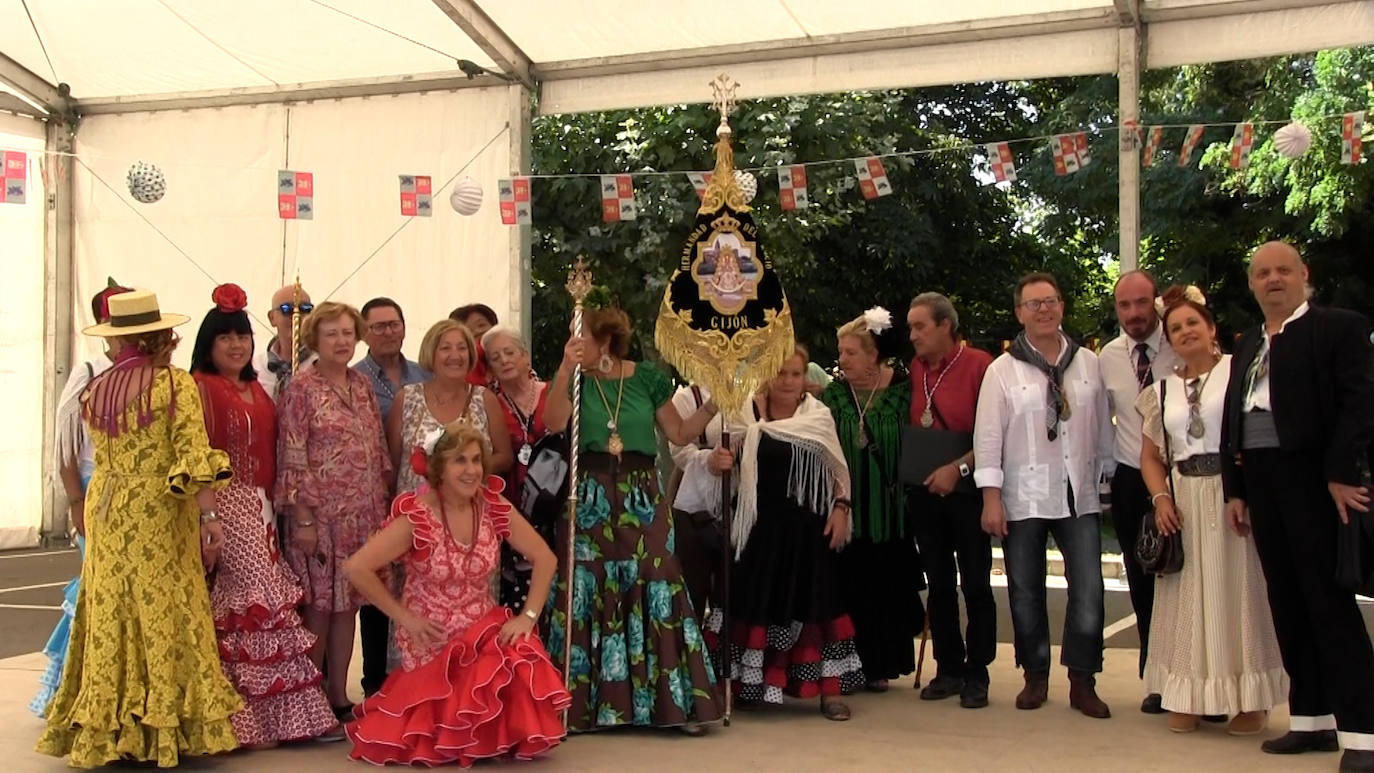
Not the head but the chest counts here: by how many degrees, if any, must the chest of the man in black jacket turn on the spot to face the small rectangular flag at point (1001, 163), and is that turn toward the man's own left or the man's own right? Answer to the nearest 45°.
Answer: approximately 90° to the man's own right

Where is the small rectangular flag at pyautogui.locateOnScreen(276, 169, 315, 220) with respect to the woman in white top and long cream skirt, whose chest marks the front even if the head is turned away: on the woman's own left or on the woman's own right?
on the woman's own right

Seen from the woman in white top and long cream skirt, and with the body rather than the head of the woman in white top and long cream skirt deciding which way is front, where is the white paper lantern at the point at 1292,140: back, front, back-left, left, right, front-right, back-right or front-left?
back

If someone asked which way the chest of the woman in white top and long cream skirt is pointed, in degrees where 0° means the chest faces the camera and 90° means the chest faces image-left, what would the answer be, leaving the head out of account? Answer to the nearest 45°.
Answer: approximately 0°

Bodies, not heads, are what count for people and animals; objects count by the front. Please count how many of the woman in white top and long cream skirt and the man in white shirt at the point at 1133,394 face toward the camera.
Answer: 2

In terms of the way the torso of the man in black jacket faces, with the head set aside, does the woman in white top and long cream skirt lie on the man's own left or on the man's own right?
on the man's own right

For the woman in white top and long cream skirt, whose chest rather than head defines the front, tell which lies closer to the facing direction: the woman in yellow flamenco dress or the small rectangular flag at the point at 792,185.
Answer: the woman in yellow flamenco dress

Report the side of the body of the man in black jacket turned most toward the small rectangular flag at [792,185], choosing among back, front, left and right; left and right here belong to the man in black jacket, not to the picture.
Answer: right

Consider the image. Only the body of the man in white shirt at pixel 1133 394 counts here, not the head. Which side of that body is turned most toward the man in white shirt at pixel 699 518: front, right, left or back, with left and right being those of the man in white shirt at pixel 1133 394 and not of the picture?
right

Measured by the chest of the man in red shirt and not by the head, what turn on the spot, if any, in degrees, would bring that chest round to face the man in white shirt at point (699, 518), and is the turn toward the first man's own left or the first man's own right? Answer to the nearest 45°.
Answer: approximately 45° to the first man's own right

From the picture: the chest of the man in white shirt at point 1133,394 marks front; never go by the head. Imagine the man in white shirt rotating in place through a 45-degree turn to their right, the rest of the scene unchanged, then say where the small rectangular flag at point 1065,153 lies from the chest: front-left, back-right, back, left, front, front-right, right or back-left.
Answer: back-right

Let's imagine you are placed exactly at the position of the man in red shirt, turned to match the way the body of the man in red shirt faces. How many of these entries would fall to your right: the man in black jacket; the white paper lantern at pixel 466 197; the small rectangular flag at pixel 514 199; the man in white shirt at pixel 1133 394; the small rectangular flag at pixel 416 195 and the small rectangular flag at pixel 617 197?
4
